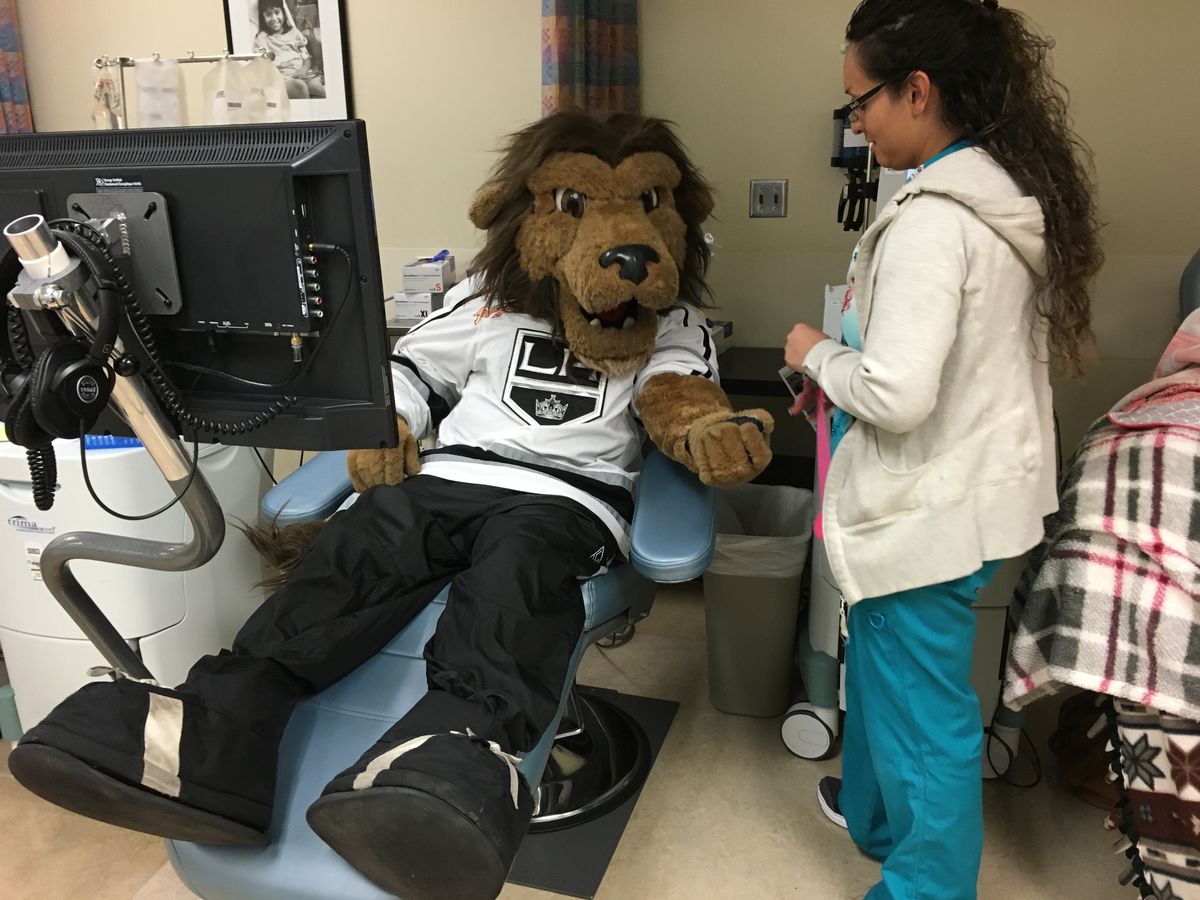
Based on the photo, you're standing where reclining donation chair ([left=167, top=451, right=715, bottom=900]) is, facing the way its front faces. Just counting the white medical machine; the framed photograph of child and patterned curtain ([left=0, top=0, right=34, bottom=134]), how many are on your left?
0

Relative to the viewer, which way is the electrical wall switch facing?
toward the camera

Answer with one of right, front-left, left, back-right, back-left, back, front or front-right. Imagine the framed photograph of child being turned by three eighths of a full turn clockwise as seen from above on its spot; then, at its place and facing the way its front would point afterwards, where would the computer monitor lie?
back-left

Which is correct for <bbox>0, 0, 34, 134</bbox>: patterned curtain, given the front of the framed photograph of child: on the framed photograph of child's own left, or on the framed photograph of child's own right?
on the framed photograph of child's own right

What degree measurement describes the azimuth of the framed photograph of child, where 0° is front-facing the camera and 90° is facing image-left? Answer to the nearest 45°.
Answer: approximately 0°

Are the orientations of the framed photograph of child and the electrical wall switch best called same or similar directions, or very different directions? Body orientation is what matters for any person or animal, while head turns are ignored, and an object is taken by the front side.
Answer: same or similar directions

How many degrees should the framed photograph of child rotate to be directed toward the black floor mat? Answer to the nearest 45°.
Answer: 0° — it already faces it

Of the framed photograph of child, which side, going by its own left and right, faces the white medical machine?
front

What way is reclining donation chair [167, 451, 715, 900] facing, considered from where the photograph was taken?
facing the viewer and to the left of the viewer

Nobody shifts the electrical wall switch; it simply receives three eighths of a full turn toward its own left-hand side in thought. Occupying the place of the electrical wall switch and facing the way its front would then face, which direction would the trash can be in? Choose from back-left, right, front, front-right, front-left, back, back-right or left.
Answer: back-right

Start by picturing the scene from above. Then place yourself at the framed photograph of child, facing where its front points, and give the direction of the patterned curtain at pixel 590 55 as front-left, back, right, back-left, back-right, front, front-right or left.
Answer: front-left

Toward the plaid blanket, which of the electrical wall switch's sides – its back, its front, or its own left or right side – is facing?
front

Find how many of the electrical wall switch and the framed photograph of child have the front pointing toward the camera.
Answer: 2

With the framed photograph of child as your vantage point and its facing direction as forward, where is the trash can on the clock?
The trash can is roughly at 11 o'clock from the framed photograph of child.

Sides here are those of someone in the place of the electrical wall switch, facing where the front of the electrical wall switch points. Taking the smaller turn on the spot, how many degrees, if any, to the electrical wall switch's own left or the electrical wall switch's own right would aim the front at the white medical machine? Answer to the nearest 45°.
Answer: approximately 45° to the electrical wall switch's own right

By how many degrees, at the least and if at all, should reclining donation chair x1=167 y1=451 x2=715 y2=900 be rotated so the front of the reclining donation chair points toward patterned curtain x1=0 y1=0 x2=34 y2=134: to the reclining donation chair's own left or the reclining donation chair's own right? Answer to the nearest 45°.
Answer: approximately 90° to the reclining donation chair's own right

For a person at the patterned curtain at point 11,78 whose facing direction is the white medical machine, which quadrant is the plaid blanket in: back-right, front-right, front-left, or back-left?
front-left
